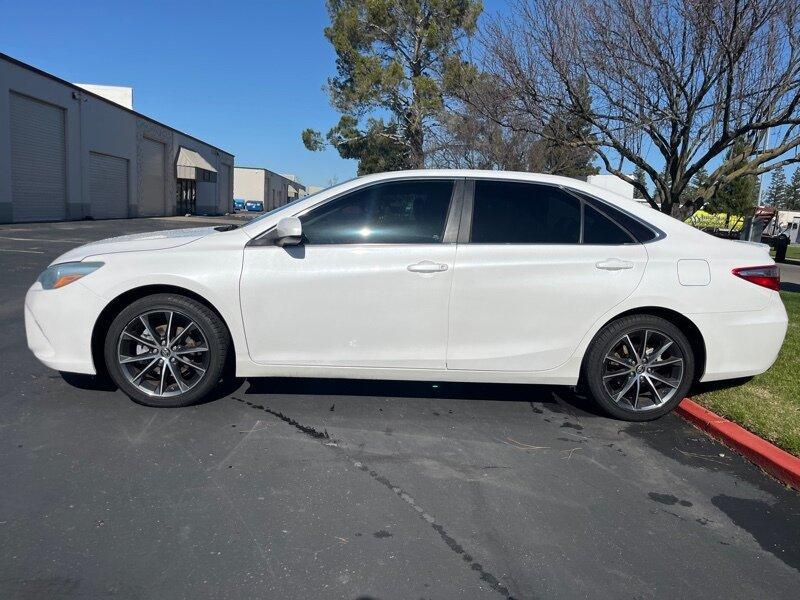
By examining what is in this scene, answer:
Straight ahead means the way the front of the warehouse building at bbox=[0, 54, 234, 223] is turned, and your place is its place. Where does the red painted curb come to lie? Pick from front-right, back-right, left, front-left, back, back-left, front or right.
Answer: front-right

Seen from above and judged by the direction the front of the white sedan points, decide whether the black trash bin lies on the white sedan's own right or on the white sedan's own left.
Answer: on the white sedan's own right

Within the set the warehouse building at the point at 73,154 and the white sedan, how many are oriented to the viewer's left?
1

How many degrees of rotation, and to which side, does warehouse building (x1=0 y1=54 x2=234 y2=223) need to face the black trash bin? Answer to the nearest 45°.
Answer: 0° — it already faces it

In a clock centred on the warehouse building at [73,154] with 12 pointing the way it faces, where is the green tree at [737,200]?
The green tree is roughly at 11 o'clock from the warehouse building.

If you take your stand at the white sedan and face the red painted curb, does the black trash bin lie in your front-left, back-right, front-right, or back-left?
front-left

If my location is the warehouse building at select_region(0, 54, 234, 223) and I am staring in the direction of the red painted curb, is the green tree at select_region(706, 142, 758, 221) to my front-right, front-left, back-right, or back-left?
front-left

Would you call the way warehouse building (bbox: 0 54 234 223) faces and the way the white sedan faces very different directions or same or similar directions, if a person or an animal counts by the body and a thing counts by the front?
very different directions

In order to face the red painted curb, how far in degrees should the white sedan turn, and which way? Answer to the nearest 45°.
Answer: approximately 180°

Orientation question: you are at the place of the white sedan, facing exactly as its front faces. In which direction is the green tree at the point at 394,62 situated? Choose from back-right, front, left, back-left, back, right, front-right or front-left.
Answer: right

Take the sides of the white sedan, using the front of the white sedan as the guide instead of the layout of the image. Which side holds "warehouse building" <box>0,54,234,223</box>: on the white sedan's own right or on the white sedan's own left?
on the white sedan's own right

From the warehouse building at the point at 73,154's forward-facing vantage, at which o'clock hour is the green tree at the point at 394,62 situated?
The green tree is roughly at 11 o'clock from the warehouse building.

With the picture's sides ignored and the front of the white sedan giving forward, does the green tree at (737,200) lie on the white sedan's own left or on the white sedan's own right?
on the white sedan's own right

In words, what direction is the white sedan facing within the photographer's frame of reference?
facing to the left of the viewer
